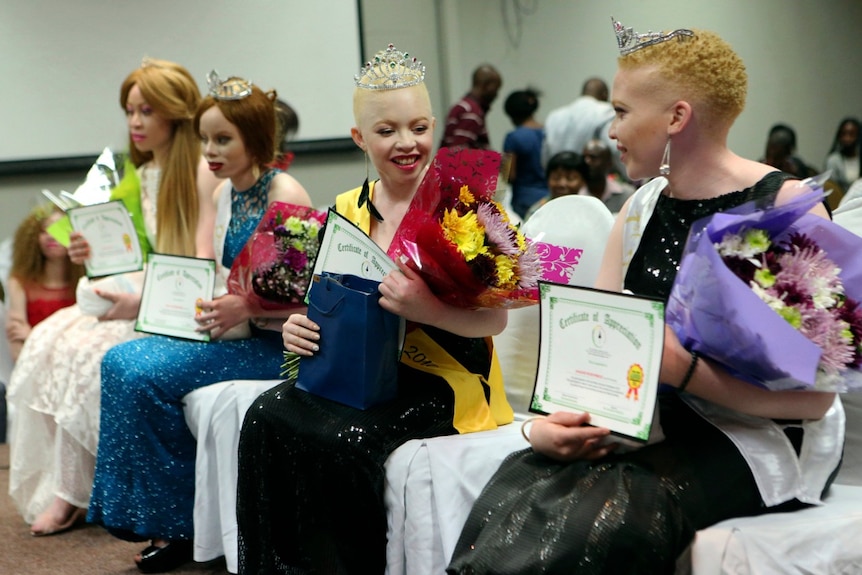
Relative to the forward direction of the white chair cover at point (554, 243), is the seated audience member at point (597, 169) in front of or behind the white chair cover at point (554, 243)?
behind

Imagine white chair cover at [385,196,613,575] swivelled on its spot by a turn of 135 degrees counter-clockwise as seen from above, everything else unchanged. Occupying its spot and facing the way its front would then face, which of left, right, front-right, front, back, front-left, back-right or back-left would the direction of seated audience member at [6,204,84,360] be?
back-left

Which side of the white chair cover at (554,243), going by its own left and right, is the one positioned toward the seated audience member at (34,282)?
right

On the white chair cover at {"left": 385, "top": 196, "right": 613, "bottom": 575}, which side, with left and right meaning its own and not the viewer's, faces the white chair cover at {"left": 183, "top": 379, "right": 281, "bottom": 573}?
right

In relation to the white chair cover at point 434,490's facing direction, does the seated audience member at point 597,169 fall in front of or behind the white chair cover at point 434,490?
behind

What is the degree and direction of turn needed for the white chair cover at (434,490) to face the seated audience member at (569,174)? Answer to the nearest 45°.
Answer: approximately 135° to its right

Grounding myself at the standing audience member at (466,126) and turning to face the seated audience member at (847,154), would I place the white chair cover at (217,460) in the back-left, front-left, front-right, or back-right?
back-right

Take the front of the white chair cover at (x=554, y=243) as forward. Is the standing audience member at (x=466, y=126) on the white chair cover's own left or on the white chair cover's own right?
on the white chair cover's own right

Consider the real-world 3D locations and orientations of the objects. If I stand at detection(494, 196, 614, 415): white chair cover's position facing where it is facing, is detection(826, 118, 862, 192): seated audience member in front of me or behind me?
behind

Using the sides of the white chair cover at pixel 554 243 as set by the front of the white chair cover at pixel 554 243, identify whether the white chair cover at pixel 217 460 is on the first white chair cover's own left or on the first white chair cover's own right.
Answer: on the first white chair cover's own right

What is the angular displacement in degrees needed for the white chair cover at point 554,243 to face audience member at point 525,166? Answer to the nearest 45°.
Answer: approximately 135° to its right

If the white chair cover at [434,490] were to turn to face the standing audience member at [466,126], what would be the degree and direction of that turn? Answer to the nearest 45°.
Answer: approximately 135° to its right

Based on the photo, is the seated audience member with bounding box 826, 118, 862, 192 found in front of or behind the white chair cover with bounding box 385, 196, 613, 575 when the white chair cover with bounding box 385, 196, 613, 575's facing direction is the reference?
behind

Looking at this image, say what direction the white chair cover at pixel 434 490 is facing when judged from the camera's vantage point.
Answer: facing the viewer and to the left of the viewer
